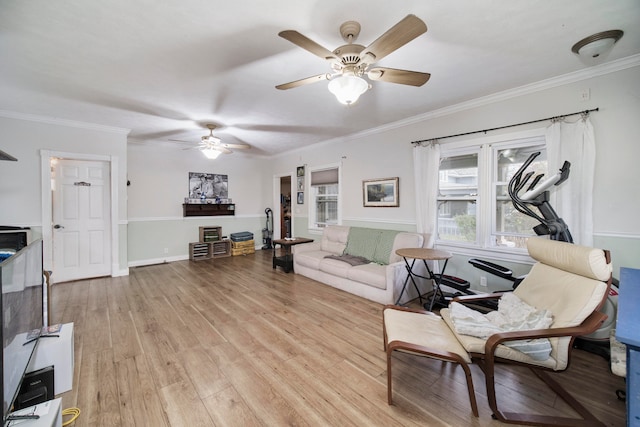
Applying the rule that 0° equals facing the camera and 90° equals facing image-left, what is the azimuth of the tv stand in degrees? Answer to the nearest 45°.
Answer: approximately 315°

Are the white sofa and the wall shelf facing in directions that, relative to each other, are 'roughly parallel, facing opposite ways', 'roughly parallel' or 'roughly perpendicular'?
roughly perpendicular

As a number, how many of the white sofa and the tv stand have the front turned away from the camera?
0

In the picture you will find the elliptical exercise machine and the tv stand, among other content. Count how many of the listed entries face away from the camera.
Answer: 0

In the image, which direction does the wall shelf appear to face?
toward the camera

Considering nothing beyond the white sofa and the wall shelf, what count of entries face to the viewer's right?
0

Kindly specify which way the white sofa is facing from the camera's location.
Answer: facing the viewer and to the left of the viewer

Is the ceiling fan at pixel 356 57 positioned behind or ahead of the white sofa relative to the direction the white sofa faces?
ahead

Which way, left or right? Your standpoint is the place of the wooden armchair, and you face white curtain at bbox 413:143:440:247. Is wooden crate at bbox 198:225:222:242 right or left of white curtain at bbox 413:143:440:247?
left

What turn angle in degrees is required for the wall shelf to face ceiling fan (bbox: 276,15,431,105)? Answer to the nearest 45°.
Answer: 0° — it already faces it
